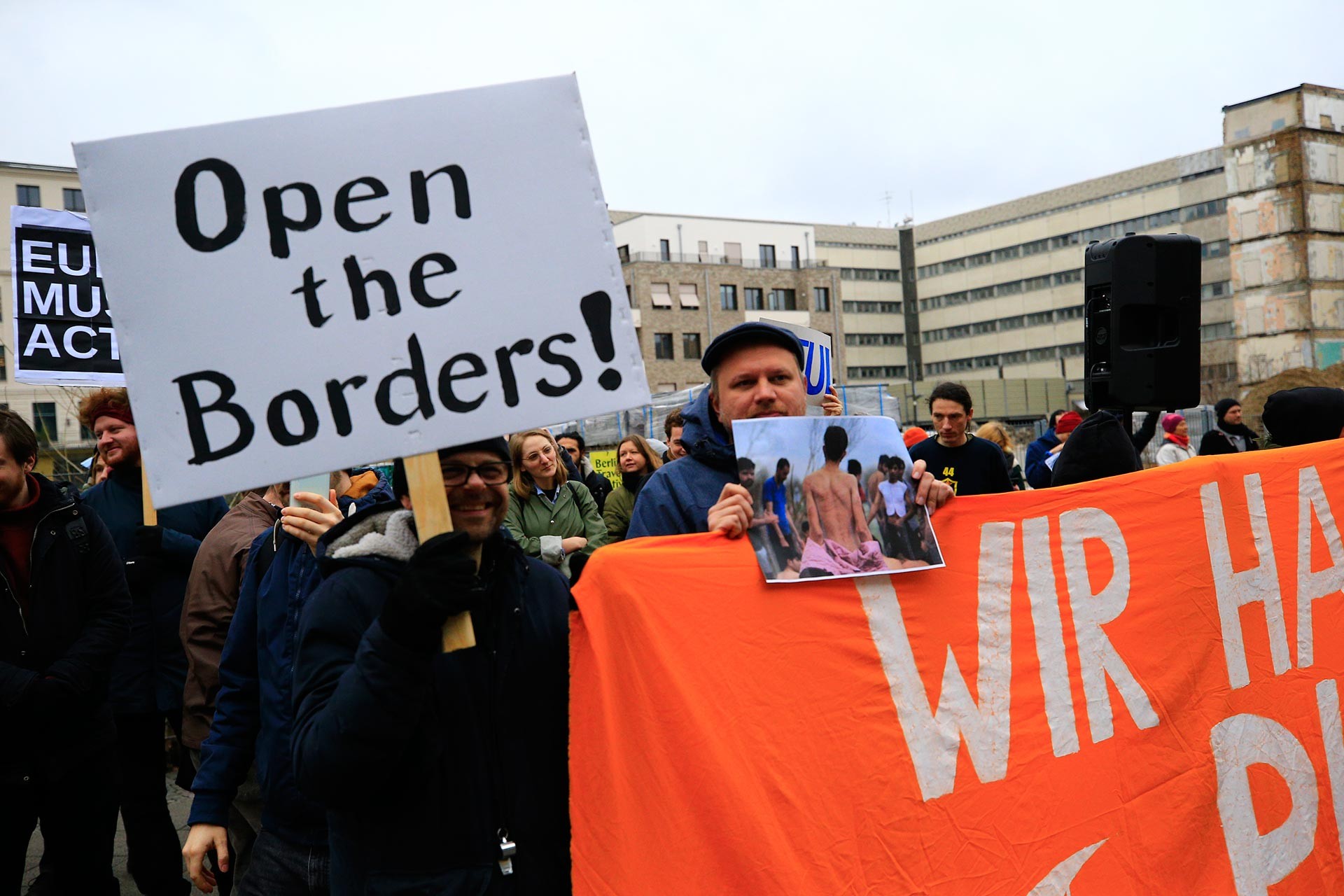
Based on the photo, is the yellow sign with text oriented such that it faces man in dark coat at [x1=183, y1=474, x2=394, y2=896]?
yes

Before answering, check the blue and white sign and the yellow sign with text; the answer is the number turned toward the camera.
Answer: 2

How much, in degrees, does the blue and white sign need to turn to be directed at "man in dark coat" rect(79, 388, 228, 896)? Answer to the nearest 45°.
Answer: approximately 45° to its right

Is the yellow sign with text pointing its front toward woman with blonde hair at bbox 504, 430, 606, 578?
yes

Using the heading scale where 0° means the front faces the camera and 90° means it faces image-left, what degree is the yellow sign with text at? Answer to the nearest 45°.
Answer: approximately 0°

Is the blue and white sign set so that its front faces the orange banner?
yes

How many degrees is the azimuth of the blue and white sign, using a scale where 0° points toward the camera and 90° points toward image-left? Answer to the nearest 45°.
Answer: approximately 0°

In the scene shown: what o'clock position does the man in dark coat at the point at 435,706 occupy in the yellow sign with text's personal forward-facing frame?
The man in dark coat is roughly at 12 o'clock from the yellow sign with text.

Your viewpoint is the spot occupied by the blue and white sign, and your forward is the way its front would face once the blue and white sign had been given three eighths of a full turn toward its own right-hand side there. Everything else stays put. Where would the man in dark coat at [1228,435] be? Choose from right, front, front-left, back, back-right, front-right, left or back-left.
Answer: right

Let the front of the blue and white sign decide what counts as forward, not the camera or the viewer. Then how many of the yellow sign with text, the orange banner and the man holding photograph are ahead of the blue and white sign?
2

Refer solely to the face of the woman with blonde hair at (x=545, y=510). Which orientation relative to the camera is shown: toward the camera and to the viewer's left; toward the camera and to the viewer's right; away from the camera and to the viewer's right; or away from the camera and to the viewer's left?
toward the camera and to the viewer's right
